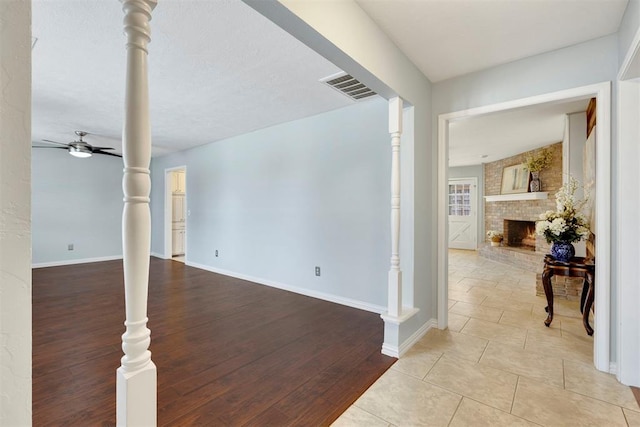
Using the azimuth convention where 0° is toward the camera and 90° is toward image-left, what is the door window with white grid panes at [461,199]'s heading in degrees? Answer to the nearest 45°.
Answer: approximately 0°

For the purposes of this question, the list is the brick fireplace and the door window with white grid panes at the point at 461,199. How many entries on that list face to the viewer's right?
0

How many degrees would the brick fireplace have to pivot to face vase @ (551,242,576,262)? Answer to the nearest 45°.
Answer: approximately 45° to its left

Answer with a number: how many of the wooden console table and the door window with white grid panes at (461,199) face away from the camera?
0

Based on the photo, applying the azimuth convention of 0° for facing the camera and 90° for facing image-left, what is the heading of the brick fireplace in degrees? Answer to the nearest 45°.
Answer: approximately 45°

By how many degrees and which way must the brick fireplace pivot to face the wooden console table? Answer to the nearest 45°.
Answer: approximately 45° to its left

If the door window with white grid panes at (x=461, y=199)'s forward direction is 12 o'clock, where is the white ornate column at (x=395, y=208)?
The white ornate column is roughly at 12 o'clock from the door window with white grid panes.

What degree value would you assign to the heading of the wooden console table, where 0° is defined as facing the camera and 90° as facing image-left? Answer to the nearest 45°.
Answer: approximately 45°

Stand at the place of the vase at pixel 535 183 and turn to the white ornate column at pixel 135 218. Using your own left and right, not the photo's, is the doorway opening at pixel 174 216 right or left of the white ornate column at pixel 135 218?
right

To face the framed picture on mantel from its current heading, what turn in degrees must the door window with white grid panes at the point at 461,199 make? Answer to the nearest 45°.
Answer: approximately 45° to its left
